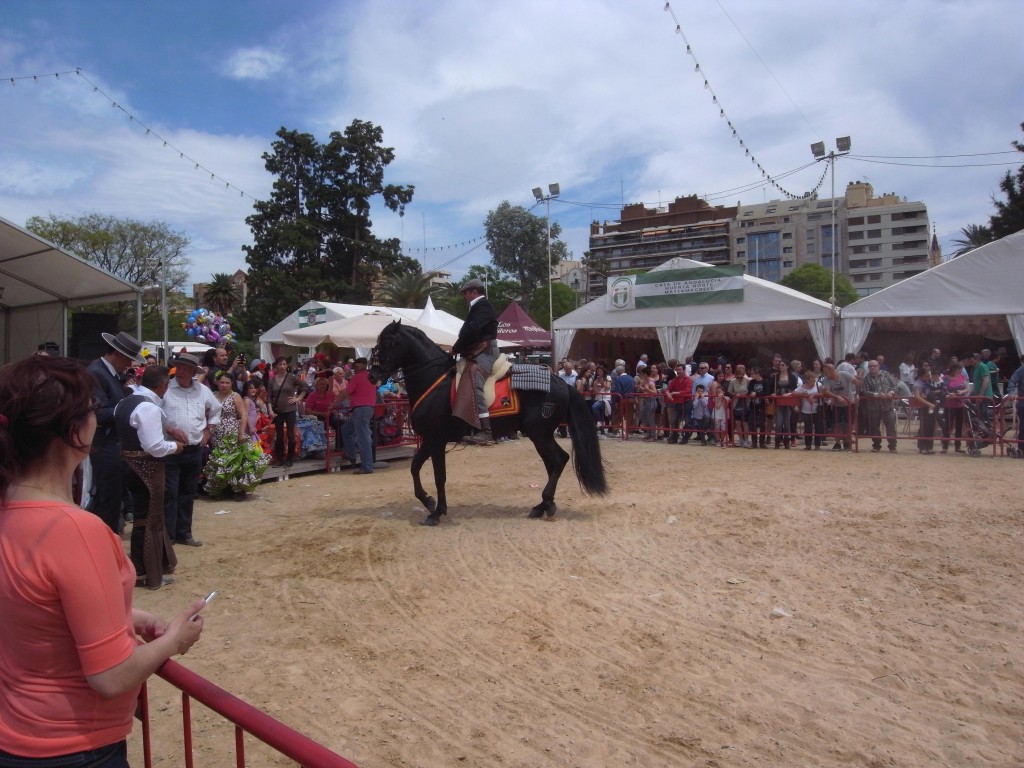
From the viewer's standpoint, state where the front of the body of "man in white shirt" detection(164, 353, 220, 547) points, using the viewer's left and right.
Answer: facing the viewer

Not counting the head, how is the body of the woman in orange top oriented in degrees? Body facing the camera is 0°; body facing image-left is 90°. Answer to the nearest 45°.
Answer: approximately 225°

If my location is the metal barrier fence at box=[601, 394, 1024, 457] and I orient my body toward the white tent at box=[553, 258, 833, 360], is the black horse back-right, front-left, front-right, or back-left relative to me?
back-left

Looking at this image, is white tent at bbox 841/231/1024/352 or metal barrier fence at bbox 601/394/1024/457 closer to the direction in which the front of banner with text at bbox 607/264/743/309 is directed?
the metal barrier fence

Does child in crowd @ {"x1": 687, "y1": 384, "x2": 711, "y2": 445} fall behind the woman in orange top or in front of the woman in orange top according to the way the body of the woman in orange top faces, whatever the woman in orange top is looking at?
in front

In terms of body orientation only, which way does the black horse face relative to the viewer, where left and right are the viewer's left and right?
facing to the left of the viewer

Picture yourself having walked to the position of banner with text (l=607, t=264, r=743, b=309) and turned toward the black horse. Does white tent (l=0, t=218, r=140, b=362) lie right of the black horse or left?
right

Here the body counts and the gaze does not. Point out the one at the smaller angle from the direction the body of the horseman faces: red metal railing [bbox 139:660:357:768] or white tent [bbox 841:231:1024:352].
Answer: the red metal railing

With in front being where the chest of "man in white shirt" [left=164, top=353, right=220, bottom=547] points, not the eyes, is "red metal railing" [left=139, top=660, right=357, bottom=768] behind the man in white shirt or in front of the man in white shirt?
in front

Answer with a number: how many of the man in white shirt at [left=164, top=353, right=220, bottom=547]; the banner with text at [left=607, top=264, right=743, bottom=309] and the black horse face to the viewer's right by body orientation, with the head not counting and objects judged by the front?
0

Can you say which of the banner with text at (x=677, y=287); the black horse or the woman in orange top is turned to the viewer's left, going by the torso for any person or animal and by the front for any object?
the black horse

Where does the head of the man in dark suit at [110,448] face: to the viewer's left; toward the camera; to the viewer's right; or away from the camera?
to the viewer's right

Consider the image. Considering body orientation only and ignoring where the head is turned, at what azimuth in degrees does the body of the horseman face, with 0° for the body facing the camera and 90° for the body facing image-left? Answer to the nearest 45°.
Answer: approximately 90°

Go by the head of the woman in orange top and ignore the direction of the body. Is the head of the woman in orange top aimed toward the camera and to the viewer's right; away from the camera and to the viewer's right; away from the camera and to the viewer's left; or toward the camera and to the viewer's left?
away from the camera and to the viewer's right

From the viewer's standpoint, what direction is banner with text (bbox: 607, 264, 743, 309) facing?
toward the camera

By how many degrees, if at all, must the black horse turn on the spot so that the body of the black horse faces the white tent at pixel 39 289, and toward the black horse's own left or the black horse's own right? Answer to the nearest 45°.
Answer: approximately 45° to the black horse's own right

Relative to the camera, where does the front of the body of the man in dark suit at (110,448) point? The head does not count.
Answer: to the viewer's right

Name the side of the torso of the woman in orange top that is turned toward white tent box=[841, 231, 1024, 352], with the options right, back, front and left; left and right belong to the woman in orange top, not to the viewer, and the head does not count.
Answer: front

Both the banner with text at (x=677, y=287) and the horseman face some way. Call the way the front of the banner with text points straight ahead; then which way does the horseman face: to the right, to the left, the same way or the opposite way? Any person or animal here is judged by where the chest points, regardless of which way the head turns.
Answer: to the right

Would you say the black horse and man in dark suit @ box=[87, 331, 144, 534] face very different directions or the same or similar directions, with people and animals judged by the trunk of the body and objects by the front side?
very different directions

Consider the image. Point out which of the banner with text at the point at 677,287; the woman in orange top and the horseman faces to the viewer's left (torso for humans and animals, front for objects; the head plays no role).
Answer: the horseman
